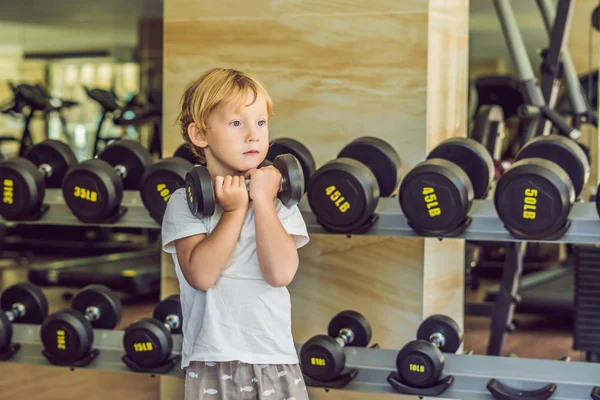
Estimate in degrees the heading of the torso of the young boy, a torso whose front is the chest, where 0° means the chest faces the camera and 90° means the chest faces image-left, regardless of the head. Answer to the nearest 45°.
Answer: approximately 315°

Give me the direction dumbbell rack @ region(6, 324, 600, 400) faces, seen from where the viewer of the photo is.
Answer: facing the viewer

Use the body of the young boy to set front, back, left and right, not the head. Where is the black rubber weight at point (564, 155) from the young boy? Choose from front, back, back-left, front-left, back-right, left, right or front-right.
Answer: left

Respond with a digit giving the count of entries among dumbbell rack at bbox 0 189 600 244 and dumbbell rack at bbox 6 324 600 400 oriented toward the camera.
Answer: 2

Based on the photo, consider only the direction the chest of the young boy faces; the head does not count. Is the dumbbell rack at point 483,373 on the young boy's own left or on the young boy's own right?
on the young boy's own left

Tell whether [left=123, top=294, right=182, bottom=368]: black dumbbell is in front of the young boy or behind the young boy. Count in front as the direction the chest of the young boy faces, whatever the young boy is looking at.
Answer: behind

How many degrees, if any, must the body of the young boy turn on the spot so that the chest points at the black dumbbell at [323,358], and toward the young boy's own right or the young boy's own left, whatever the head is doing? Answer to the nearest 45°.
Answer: approximately 135° to the young boy's own left

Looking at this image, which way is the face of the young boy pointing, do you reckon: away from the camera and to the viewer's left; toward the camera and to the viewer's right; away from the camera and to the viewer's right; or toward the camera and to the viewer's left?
toward the camera and to the viewer's right

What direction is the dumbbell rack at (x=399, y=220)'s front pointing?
toward the camera

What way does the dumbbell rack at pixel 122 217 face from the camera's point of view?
toward the camera
